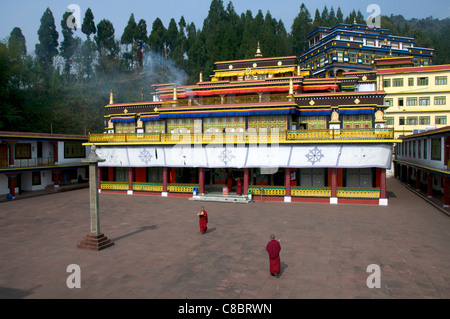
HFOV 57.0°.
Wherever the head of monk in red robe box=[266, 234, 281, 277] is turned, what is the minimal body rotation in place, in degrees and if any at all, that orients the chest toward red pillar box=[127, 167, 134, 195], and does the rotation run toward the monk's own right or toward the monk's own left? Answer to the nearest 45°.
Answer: approximately 45° to the monk's own left

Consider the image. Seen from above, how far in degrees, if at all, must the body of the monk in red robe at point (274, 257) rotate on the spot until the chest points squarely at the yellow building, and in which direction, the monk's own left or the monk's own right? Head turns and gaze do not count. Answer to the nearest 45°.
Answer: approximately 45° to the monk's own right

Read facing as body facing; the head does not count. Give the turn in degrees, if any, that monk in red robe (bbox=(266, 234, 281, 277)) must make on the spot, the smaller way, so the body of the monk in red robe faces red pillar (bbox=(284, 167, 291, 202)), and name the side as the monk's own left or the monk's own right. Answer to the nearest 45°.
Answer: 0° — they already face it

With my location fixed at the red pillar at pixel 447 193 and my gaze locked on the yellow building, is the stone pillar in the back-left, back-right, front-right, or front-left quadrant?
back-left

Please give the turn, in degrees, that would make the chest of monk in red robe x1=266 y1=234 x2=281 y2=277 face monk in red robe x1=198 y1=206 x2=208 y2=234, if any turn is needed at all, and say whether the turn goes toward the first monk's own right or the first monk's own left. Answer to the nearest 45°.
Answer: approximately 45° to the first monk's own left

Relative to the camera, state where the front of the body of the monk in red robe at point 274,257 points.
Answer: away from the camera
